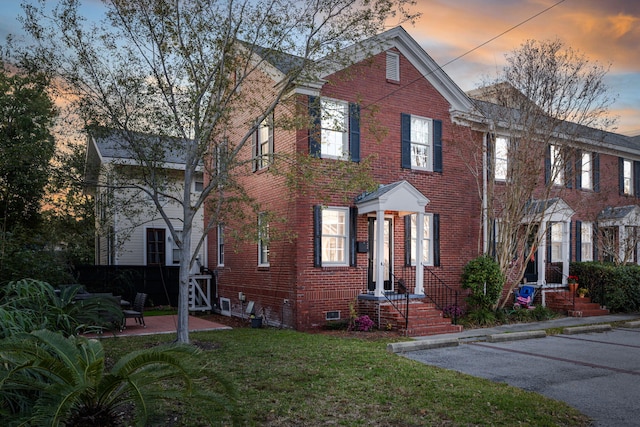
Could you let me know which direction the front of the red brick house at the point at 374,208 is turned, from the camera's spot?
facing the viewer and to the right of the viewer

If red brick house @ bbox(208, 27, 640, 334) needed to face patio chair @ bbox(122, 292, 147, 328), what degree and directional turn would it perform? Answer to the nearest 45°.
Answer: approximately 135° to its right

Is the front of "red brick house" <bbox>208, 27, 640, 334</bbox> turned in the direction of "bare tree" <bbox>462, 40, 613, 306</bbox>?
no

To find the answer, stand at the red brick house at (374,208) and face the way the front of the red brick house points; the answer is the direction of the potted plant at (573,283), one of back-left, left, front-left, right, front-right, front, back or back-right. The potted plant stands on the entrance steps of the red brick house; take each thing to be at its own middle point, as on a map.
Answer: left

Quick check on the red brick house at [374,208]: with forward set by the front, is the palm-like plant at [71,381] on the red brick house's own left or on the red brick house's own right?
on the red brick house's own right
